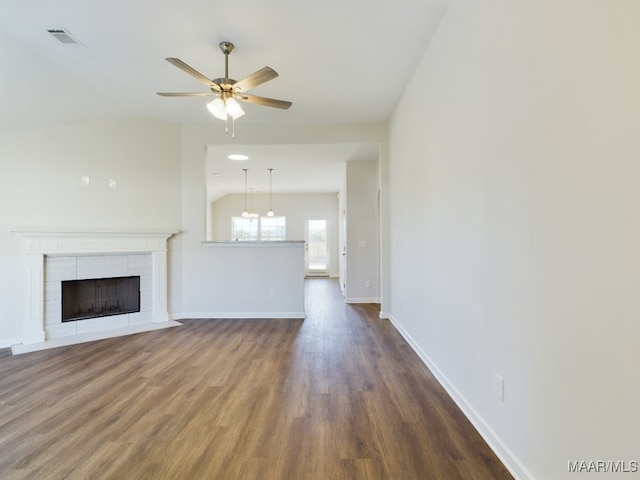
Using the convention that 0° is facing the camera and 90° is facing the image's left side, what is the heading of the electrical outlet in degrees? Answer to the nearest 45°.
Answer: approximately 45°

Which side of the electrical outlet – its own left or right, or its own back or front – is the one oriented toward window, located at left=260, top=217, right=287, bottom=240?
right

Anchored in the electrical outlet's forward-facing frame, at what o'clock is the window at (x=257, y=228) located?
The window is roughly at 3 o'clock from the electrical outlet.

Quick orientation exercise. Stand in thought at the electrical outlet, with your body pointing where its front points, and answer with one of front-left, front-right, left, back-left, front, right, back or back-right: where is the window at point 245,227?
right

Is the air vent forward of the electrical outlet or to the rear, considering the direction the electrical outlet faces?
forward
